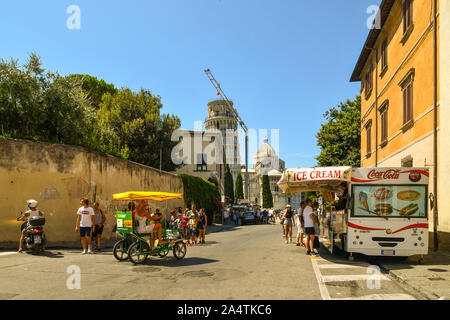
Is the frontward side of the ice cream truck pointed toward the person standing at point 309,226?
no

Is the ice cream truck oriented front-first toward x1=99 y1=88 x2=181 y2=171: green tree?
no

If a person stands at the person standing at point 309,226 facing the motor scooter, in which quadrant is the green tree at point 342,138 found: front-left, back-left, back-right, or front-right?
back-right

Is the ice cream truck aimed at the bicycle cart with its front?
no
